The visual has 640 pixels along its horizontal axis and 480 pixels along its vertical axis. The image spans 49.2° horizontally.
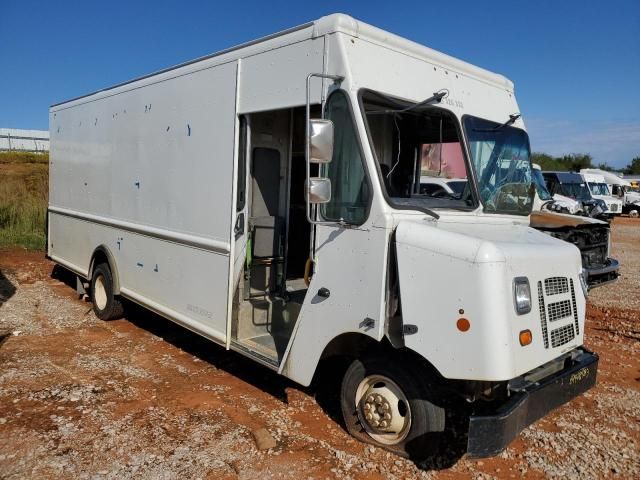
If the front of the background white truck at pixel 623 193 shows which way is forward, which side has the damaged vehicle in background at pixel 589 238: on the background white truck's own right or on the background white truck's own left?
on the background white truck's own right

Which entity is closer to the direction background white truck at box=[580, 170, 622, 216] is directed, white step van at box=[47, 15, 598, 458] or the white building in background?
the white step van

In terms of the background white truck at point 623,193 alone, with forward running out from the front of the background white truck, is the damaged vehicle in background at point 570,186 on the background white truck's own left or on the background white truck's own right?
on the background white truck's own right

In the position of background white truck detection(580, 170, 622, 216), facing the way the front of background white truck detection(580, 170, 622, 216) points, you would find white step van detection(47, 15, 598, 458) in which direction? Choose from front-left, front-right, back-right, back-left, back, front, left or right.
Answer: front-right

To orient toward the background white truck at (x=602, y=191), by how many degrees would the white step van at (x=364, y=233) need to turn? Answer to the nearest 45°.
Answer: approximately 90° to its left

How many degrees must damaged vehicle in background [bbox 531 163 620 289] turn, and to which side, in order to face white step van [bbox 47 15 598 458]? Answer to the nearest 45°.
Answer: approximately 45° to its right

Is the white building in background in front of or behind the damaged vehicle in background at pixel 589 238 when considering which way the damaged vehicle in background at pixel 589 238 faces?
behind

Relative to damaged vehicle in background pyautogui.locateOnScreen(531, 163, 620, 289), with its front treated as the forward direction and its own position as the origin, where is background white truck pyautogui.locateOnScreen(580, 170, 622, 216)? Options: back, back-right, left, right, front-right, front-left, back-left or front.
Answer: back-left

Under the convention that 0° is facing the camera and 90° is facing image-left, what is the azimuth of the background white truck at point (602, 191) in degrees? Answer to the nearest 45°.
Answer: approximately 315°

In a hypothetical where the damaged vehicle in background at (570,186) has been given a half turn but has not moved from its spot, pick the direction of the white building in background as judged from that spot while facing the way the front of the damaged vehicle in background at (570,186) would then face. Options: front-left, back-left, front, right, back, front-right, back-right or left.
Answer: front-left

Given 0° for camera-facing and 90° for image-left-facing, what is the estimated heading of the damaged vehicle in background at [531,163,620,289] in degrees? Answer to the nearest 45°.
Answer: approximately 315°

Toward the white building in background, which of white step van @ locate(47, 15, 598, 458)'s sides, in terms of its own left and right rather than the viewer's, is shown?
back

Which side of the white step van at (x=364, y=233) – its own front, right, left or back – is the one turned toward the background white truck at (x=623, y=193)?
left

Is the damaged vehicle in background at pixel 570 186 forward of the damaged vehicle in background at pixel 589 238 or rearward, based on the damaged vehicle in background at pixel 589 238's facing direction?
rearward
